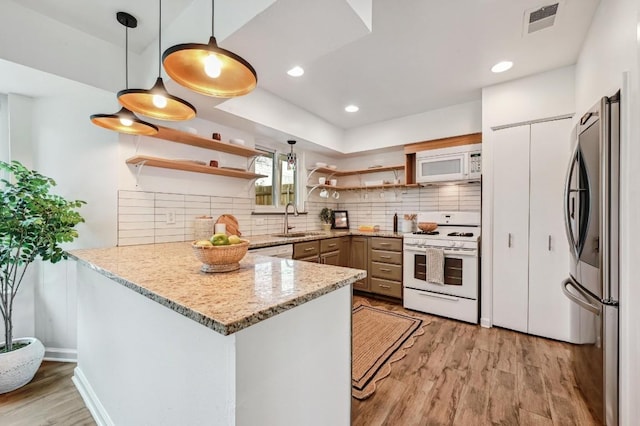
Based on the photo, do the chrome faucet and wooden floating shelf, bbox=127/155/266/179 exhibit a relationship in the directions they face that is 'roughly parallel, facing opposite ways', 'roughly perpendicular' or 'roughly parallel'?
roughly parallel

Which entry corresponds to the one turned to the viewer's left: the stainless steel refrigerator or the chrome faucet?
the stainless steel refrigerator

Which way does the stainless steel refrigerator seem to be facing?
to the viewer's left

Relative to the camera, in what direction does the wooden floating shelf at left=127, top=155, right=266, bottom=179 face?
facing the viewer and to the right of the viewer

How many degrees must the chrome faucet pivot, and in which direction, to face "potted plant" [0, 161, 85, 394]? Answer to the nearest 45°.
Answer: approximately 90° to its right

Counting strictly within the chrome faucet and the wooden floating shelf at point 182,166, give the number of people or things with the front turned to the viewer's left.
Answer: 0

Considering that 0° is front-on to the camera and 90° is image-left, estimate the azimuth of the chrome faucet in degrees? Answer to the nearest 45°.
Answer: approximately 315°

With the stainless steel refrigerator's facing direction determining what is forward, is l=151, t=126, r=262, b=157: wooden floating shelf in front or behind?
in front

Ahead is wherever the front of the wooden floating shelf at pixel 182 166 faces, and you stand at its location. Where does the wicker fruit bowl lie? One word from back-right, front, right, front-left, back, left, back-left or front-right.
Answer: front-right

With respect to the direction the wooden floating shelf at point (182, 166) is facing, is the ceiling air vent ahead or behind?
ahead

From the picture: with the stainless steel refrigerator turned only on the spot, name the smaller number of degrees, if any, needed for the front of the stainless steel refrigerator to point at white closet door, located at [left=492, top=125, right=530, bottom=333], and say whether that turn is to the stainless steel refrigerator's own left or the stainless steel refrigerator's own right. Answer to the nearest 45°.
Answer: approximately 45° to the stainless steel refrigerator's own right
